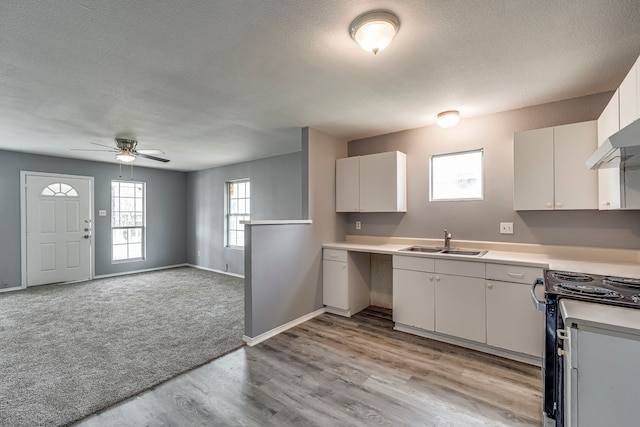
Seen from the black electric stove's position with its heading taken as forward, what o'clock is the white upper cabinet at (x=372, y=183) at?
The white upper cabinet is roughly at 1 o'clock from the black electric stove.

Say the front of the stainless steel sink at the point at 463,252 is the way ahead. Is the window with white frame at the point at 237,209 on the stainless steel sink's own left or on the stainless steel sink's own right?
on the stainless steel sink's own right

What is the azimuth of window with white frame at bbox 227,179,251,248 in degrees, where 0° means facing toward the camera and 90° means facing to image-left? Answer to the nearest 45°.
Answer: approximately 45°

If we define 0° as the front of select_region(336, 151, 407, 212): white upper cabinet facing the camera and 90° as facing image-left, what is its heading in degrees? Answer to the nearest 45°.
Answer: approximately 45°

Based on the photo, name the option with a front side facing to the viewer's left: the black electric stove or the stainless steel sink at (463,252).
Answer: the black electric stove

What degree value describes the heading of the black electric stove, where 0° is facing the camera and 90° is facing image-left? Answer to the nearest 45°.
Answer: approximately 90°
